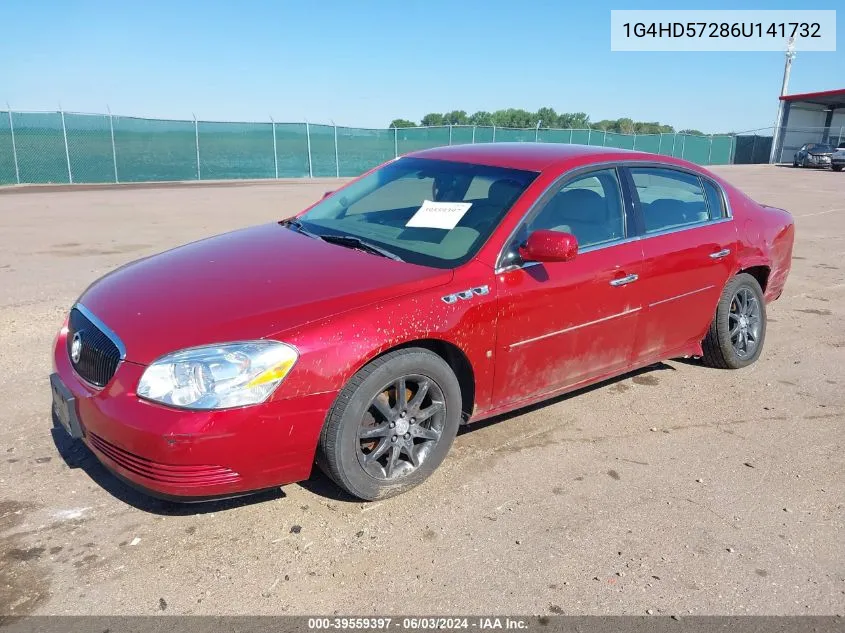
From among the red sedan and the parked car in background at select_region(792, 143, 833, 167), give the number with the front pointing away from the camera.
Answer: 0

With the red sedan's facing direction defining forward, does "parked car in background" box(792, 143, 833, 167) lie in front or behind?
behind

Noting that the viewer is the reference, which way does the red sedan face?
facing the viewer and to the left of the viewer

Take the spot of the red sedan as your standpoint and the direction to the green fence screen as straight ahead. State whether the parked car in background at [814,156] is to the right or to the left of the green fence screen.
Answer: right
